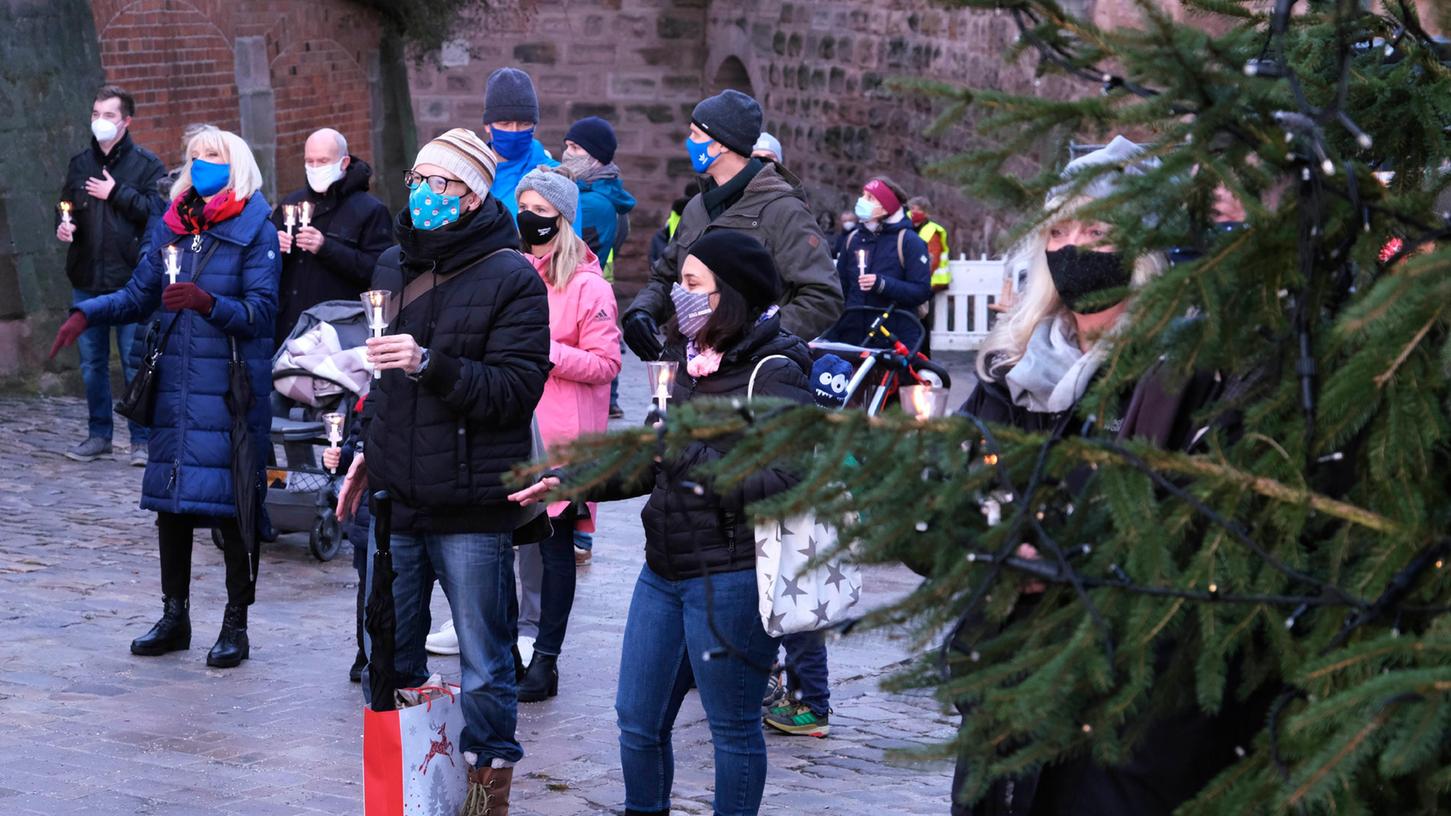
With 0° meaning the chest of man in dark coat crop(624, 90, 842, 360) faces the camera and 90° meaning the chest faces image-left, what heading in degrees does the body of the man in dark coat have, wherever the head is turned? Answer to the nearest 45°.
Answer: approximately 45°

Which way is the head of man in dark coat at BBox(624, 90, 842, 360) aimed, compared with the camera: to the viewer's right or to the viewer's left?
to the viewer's left

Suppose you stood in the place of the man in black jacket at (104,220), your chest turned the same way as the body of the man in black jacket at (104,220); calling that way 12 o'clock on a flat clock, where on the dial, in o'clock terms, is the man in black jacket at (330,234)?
the man in black jacket at (330,234) is roughly at 10 o'clock from the man in black jacket at (104,220).

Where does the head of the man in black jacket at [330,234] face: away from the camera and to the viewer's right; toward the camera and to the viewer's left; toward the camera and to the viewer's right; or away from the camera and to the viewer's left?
toward the camera and to the viewer's left

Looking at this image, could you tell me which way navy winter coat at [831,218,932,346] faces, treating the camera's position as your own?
facing the viewer and to the left of the viewer

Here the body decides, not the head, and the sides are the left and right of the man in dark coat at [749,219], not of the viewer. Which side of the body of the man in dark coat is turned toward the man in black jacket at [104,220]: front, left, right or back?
right

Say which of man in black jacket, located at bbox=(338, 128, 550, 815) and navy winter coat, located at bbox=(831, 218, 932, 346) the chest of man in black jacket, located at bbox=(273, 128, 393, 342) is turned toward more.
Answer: the man in black jacket

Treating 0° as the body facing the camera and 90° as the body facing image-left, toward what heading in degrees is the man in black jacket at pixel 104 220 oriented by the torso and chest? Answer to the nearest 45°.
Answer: approximately 45°

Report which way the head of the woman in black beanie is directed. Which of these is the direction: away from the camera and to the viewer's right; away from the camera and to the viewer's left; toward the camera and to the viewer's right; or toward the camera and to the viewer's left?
toward the camera and to the viewer's left

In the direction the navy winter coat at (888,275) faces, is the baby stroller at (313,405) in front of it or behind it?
in front
